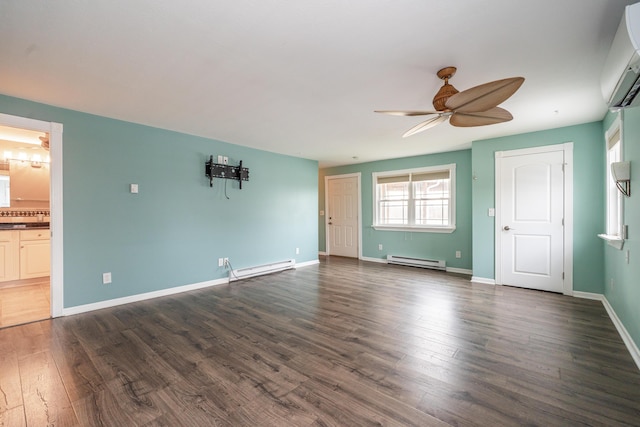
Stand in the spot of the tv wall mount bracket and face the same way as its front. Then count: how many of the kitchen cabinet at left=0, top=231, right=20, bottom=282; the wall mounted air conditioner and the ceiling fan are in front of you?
2

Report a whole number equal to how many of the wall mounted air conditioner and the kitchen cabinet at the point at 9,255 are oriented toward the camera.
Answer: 1

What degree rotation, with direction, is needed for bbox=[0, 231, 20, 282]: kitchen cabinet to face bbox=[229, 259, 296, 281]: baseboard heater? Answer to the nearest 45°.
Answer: approximately 45° to its left

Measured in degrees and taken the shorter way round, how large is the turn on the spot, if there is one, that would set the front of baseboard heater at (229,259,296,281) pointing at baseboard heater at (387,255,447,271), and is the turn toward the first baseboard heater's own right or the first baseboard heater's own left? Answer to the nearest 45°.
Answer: approximately 45° to the first baseboard heater's own left

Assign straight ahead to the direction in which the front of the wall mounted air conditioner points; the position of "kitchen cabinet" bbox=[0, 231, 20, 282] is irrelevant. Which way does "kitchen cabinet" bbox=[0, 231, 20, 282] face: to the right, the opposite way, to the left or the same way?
the opposite way

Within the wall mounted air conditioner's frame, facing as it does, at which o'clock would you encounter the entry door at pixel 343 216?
The entry door is roughly at 1 o'clock from the wall mounted air conditioner.

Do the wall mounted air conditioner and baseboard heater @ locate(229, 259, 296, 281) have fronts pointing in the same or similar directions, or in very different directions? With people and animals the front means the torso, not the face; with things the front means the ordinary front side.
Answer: very different directions

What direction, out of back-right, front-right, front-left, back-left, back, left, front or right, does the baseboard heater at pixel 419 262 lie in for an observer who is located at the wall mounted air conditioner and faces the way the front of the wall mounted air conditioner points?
front-right

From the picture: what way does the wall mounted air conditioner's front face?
to the viewer's left
